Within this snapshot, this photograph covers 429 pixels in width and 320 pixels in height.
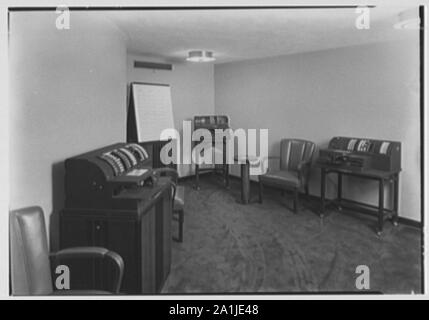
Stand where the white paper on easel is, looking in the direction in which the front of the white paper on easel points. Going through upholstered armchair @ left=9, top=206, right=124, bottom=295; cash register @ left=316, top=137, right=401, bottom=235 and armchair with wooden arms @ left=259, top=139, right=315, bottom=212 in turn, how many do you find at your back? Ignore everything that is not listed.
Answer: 0

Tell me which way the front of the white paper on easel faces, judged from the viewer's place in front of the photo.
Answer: facing the viewer and to the right of the viewer

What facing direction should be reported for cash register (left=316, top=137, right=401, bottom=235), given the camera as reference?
facing the viewer and to the left of the viewer

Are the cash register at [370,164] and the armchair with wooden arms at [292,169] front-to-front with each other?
no

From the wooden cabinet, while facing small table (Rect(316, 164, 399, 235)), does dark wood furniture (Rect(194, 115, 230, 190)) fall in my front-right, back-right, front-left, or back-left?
front-left

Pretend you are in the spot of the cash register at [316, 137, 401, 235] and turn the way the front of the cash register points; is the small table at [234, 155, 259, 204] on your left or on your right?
on your right

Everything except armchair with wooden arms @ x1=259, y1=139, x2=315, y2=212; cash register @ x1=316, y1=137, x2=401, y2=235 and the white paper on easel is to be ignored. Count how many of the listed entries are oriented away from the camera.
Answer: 0

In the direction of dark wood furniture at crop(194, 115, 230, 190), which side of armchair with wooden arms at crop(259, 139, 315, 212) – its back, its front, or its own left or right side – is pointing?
right

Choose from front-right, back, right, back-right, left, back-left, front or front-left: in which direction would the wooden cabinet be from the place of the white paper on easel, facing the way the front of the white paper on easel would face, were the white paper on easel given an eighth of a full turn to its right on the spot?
front

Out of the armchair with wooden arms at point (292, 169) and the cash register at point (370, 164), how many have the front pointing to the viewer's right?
0
